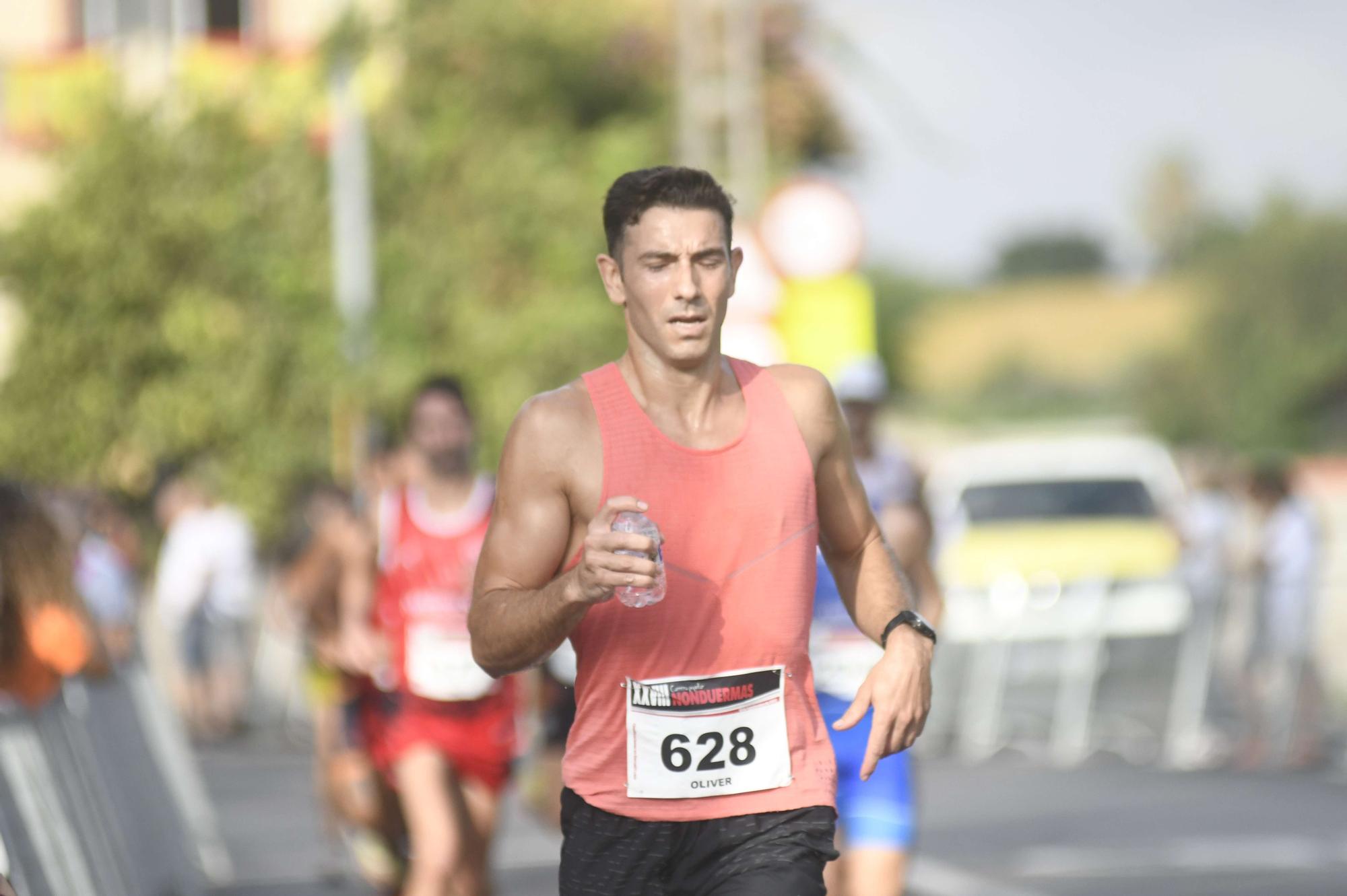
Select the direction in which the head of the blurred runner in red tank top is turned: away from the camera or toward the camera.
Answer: toward the camera

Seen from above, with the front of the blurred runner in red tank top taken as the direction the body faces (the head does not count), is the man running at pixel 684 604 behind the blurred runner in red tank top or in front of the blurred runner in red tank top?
in front

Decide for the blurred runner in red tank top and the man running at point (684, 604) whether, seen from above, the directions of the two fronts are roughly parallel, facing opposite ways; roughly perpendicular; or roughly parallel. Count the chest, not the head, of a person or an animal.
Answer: roughly parallel

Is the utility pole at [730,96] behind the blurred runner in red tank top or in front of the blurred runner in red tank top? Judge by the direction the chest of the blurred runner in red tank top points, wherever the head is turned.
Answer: behind

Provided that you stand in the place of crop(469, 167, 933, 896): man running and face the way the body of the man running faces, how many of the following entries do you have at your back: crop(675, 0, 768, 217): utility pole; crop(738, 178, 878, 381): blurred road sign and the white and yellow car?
3

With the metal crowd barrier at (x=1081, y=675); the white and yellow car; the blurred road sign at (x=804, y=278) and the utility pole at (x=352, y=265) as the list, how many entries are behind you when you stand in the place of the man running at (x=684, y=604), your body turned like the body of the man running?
4

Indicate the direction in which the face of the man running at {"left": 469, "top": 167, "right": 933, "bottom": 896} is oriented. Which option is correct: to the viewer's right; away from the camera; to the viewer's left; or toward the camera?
toward the camera

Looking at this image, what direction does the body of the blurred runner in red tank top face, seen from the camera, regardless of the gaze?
toward the camera

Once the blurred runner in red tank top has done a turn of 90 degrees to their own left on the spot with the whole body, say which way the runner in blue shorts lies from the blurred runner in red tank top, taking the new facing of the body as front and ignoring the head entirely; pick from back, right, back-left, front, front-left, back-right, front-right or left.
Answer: front-right

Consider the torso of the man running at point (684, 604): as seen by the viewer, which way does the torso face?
toward the camera

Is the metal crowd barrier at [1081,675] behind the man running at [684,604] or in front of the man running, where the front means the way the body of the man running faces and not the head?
behind

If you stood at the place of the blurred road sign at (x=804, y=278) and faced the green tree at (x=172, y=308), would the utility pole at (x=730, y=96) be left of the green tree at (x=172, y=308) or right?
right

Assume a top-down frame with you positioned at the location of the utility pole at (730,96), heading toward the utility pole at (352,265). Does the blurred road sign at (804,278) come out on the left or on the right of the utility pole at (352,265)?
left

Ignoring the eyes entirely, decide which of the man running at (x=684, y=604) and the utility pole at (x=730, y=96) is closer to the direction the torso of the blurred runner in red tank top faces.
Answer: the man running

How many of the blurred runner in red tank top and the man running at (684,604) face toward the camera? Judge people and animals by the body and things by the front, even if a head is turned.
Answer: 2

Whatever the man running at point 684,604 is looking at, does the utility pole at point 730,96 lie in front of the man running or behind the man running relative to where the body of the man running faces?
behind

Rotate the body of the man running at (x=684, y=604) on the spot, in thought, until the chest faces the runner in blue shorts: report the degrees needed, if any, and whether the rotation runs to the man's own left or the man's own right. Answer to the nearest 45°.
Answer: approximately 180°
